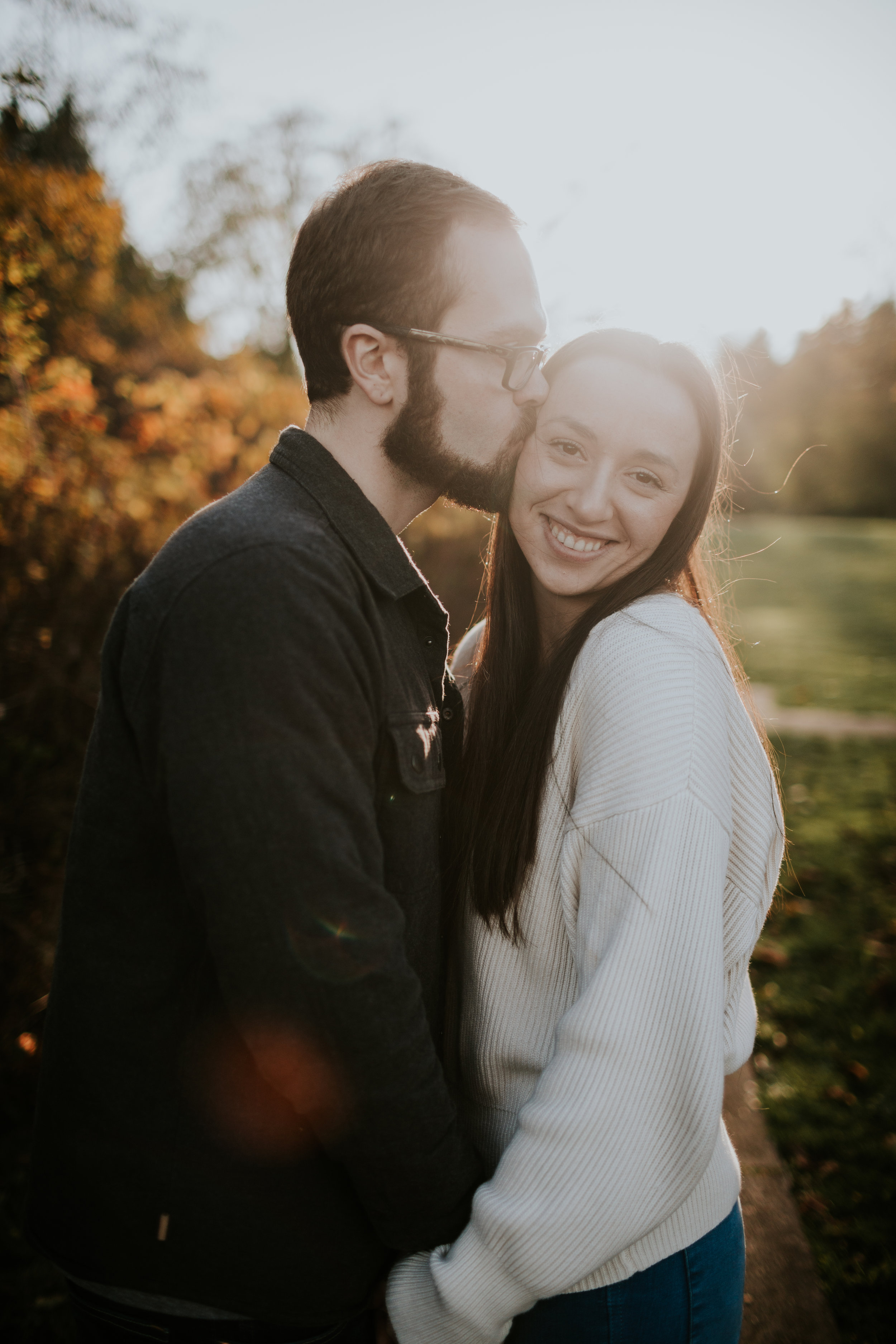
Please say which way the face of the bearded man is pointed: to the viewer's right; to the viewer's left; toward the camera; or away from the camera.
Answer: to the viewer's right

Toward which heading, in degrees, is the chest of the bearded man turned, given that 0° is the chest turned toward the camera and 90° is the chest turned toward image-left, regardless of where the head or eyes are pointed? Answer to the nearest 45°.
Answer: approximately 270°

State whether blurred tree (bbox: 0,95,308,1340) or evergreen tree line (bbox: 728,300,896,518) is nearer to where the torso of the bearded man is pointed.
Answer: the evergreen tree line
